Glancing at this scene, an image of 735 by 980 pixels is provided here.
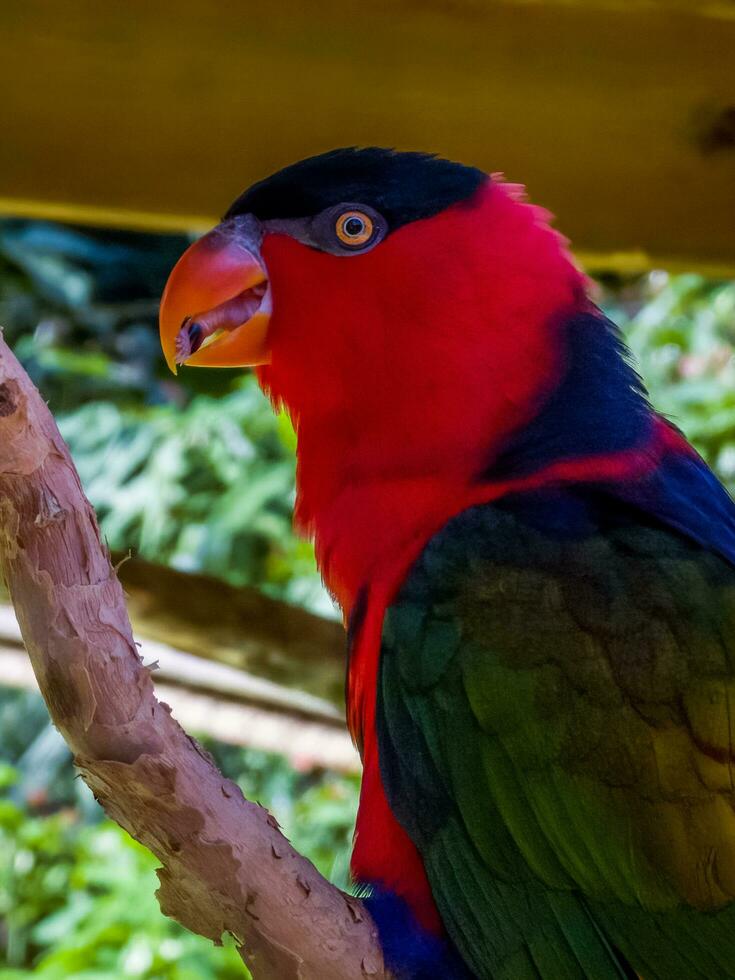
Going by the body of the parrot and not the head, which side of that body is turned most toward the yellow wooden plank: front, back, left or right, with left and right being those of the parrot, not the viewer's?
right

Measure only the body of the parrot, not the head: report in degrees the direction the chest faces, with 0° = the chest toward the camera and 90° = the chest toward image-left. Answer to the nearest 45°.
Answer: approximately 90°
